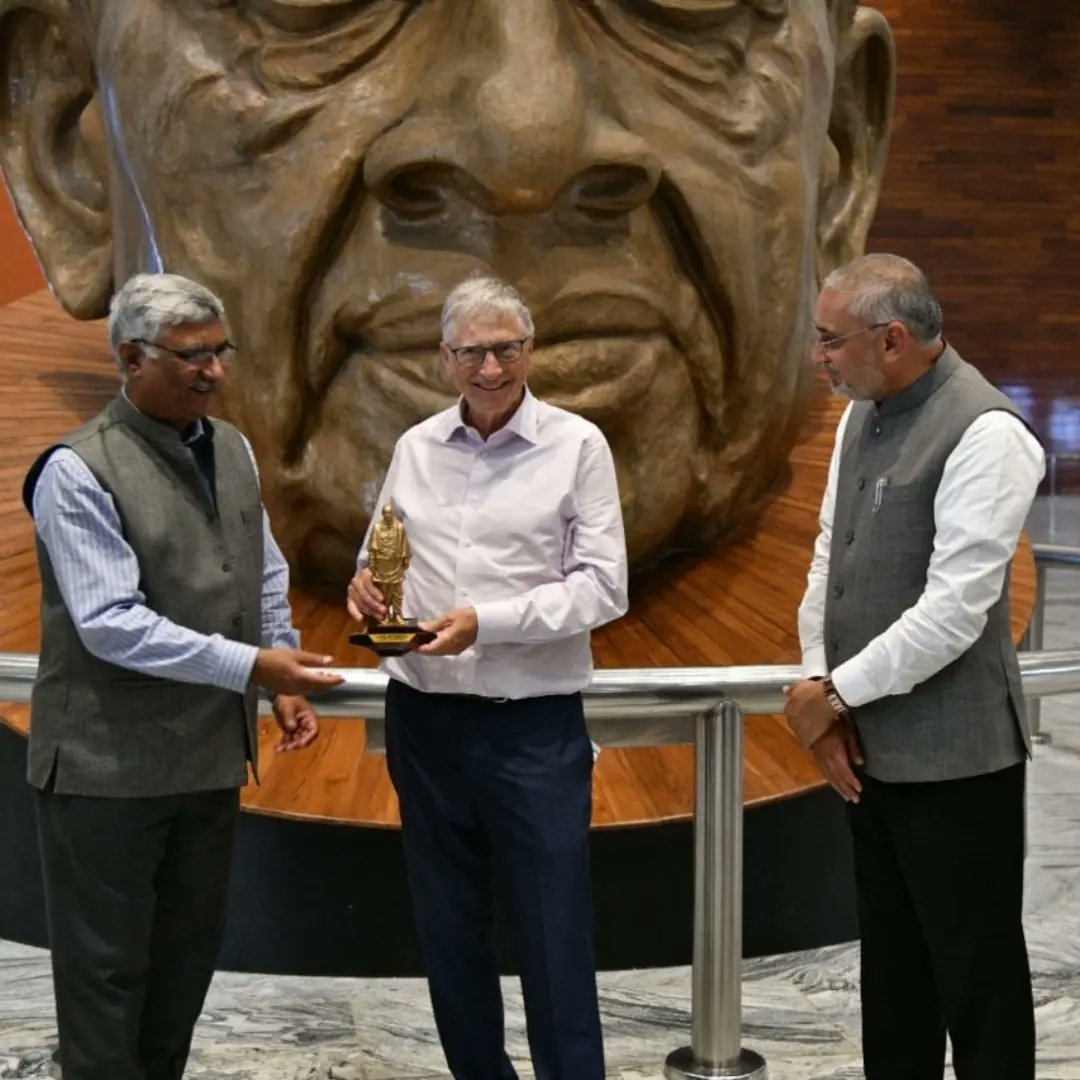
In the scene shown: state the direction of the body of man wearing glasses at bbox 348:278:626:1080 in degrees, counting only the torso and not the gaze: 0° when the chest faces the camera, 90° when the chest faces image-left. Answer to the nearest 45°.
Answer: approximately 0°

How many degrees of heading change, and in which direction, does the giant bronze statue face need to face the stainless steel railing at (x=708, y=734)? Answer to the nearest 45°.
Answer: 0° — it already faces it

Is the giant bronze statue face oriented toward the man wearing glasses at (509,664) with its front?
yes

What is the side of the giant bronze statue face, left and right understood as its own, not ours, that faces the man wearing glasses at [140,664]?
front

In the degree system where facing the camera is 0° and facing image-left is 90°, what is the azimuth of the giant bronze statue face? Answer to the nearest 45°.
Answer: approximately 0°
